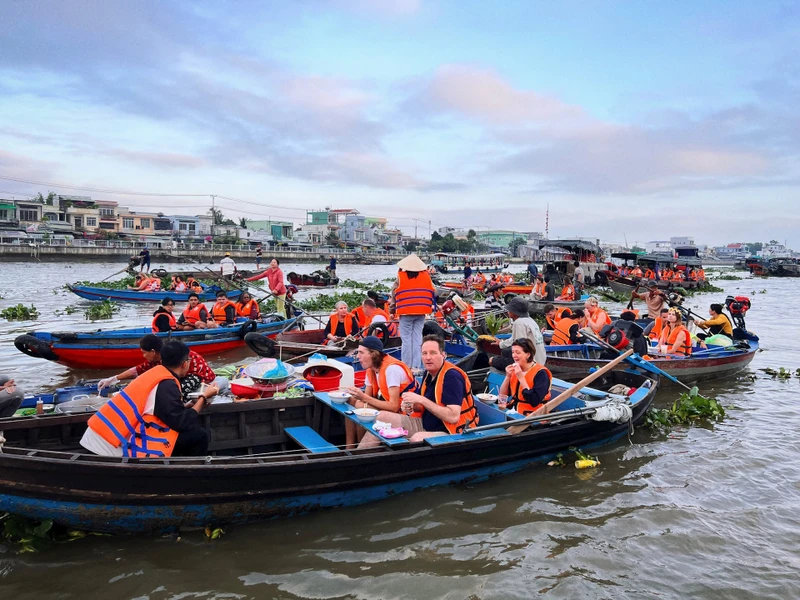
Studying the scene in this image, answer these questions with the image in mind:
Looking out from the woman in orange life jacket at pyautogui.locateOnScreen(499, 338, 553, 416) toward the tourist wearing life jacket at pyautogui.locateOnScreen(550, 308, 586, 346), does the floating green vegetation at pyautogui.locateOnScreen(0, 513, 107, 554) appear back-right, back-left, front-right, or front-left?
back-left

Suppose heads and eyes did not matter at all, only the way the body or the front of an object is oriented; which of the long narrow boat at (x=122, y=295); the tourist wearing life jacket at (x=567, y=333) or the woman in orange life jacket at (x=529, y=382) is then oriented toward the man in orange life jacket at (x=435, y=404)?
the woman in orange life jacket

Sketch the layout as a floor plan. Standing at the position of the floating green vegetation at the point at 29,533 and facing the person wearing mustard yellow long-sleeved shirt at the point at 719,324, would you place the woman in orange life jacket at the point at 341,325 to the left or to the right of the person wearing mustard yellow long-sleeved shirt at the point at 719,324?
left

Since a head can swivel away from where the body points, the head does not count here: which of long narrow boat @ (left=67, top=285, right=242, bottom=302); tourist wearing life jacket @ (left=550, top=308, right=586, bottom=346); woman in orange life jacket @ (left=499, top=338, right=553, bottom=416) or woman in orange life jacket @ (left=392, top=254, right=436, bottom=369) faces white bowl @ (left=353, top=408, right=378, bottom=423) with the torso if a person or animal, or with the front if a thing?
woman in orange life jacket @ (left=499, top=338, right=553, bottom=416)

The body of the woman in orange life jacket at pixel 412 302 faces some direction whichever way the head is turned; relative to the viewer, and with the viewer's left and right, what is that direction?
facing away from the viewer

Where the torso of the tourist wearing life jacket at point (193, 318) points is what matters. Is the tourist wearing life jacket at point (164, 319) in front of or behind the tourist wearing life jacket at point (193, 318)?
in front

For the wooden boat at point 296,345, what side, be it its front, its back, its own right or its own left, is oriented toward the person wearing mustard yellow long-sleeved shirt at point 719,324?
back

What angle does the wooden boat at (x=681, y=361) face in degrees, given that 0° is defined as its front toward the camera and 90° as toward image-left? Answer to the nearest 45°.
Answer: approximately 90°

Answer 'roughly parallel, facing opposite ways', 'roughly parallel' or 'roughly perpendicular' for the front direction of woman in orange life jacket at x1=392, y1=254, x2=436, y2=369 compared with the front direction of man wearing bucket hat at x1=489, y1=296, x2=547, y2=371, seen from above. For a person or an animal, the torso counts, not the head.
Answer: roughly perpendicular

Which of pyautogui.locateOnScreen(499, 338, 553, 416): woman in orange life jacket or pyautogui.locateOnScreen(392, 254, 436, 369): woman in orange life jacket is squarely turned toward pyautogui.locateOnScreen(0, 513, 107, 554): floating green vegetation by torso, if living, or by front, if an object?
pyautogui.locateOnScreen(499, 338, 553, 416): woman in orange life jacket

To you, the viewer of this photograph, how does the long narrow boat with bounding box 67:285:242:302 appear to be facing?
facing to the left of the viewer

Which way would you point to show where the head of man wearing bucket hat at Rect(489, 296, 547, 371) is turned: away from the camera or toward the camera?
away from the camera

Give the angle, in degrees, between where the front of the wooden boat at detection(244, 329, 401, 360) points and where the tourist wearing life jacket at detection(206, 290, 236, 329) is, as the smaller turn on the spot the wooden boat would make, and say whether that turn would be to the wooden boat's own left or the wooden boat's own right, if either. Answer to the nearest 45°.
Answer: approximately 45° to the wooden boat's own right

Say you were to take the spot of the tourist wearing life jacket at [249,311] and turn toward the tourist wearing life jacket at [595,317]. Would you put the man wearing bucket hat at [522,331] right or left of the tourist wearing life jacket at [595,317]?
right

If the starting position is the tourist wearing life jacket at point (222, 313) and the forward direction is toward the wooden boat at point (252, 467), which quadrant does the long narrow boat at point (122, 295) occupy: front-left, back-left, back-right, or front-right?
back-right
